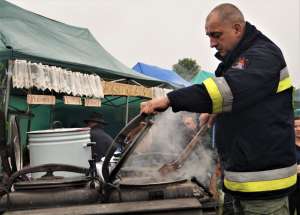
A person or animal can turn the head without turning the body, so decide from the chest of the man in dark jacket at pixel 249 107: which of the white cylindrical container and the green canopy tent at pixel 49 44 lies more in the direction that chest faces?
the white cylindrical container

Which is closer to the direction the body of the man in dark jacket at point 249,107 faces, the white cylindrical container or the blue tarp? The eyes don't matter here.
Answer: the white cylindrical container

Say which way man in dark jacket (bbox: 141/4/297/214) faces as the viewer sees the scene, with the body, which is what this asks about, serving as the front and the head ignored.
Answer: to the viewer's left
